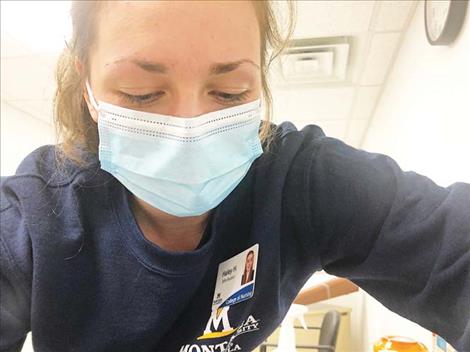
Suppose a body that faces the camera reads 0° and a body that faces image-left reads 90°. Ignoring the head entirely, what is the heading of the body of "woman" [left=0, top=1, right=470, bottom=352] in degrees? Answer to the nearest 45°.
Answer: approximately 0°
